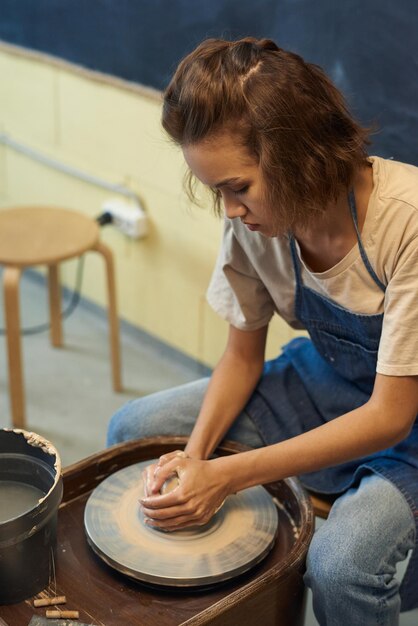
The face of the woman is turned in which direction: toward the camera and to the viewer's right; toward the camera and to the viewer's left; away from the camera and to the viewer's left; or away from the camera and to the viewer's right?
toward the camera and to the viewer's left

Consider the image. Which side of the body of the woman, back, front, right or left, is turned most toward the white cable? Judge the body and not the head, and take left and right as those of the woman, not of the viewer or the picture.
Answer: right

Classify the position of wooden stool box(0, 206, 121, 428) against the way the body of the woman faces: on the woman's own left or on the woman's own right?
on the woman's own right

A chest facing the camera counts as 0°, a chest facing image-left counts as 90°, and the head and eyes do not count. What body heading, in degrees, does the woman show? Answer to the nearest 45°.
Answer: approximately 45°
